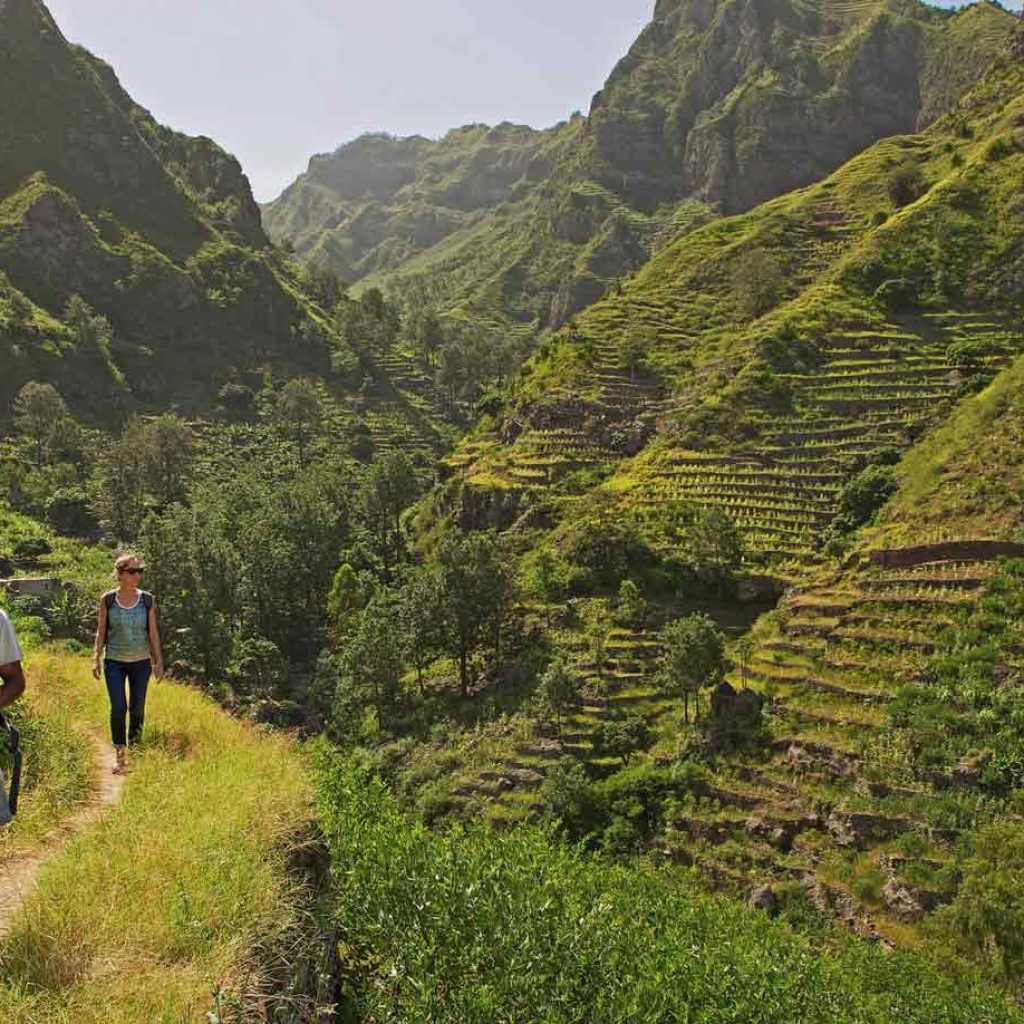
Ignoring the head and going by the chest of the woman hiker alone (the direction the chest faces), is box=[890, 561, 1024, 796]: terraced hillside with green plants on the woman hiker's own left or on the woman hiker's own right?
on the woman hiker's own left

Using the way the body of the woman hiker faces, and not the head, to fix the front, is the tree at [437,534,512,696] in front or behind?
behind

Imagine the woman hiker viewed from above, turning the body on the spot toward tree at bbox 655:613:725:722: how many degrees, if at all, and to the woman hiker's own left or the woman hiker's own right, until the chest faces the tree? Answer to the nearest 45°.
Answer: approximately 135° to the woman hiker's own left

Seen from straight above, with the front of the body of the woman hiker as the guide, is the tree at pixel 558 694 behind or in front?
behind

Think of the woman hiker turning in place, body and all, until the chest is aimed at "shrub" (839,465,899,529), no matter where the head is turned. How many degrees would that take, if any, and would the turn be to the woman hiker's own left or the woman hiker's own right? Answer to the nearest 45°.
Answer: approximately 135° to the woman hiker's own left

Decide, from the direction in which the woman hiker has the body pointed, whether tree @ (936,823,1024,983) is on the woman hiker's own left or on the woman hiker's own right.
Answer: on the woman hiker's own left

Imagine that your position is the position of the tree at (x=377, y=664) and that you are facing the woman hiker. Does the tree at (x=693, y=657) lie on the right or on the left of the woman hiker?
left

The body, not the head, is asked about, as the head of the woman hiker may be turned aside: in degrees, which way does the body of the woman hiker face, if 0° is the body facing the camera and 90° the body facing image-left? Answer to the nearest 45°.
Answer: approximately 0°

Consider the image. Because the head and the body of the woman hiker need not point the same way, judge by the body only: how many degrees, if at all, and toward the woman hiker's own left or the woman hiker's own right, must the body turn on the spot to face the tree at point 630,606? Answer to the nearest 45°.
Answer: approximately 135° to the woman hiker's own left
